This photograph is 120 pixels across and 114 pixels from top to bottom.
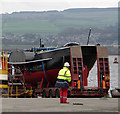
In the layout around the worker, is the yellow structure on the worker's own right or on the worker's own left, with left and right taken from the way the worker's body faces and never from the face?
on the worker's own left

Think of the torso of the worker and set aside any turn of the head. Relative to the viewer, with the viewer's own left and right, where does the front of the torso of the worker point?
facing away from the viewer and to the right of the viewer
